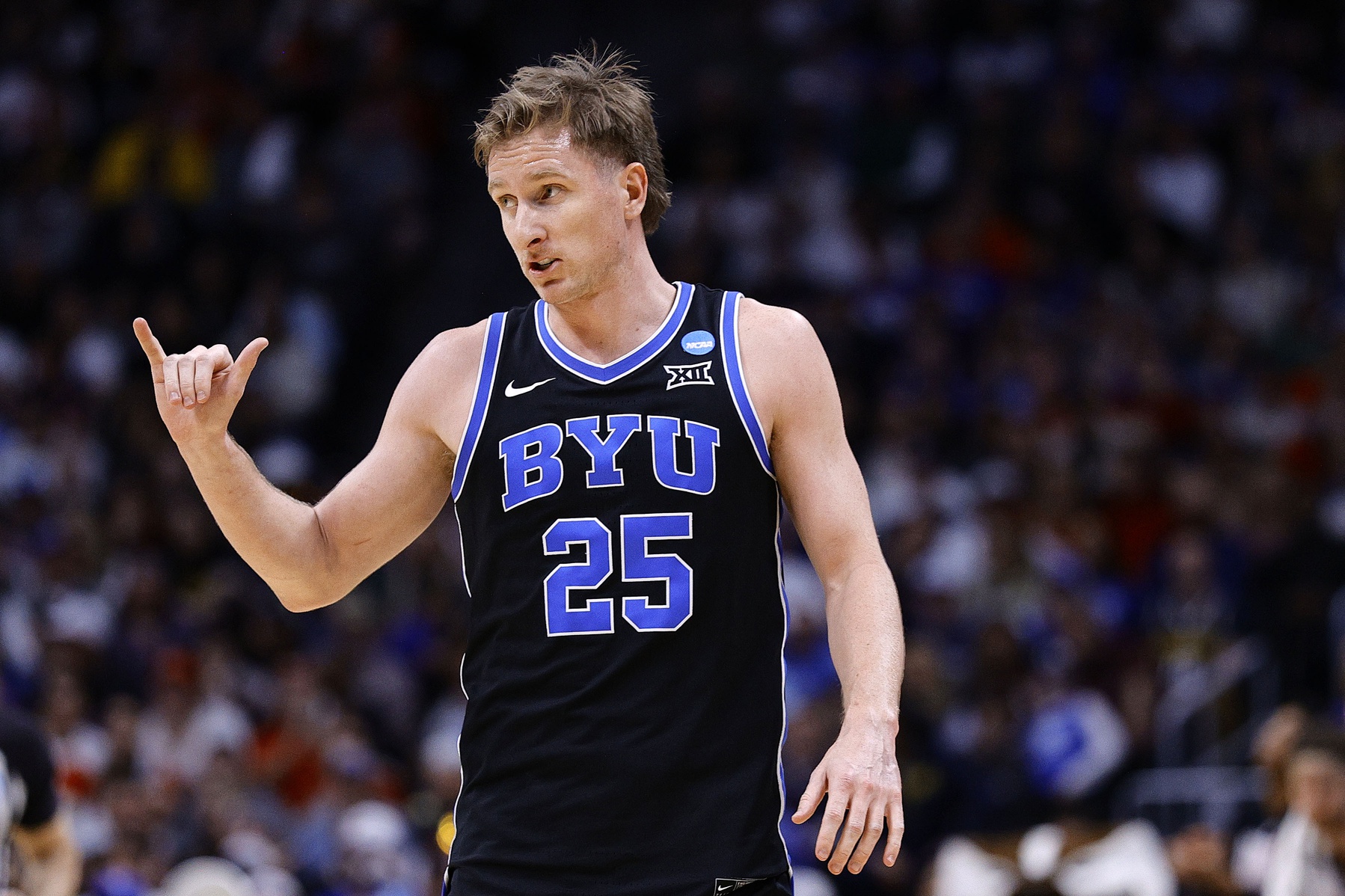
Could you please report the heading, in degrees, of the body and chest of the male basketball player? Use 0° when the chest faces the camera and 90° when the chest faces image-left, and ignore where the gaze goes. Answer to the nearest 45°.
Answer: approximately 0°

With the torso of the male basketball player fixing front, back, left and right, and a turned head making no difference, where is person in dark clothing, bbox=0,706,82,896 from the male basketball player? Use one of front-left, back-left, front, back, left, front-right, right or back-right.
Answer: back-right

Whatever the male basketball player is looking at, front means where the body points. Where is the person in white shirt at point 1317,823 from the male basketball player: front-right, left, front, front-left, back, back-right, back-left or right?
back-left
